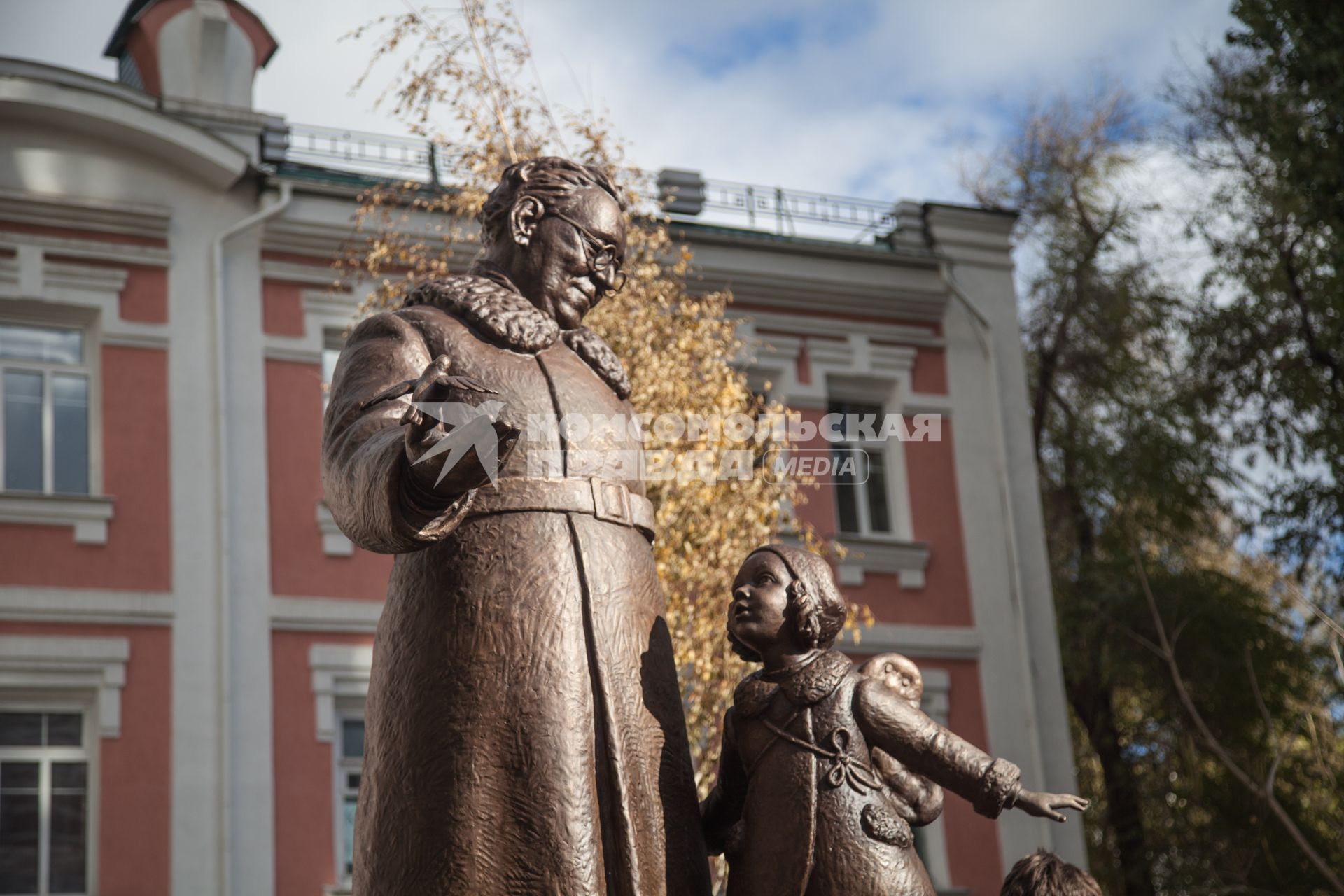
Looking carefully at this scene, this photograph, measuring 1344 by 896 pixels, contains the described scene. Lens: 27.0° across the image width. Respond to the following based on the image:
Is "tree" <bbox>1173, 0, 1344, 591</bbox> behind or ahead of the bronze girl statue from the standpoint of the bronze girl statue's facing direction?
behind

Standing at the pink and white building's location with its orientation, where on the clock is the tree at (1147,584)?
The tree is roughly at 8 o'clock from the pink and white building.

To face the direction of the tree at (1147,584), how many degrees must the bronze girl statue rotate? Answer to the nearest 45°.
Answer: approximately 135° to its right

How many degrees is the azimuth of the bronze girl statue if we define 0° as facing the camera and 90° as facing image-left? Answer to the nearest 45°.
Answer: approximately 45°

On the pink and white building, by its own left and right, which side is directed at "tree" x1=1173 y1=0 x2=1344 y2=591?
left

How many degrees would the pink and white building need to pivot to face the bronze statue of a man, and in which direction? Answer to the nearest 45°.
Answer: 0° — it already faces it

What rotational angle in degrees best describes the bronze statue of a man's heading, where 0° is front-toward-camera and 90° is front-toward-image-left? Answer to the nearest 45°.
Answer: approximately 315°

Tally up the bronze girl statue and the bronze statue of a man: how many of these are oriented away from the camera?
0

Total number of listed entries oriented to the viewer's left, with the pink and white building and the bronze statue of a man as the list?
0

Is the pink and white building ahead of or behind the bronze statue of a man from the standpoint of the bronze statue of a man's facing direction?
behind

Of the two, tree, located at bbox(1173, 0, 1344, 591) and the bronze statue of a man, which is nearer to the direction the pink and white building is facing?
the bronze statue of a man

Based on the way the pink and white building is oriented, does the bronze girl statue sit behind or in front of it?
in front

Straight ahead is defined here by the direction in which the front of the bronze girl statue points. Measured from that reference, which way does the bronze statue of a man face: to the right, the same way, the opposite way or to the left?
to the left
